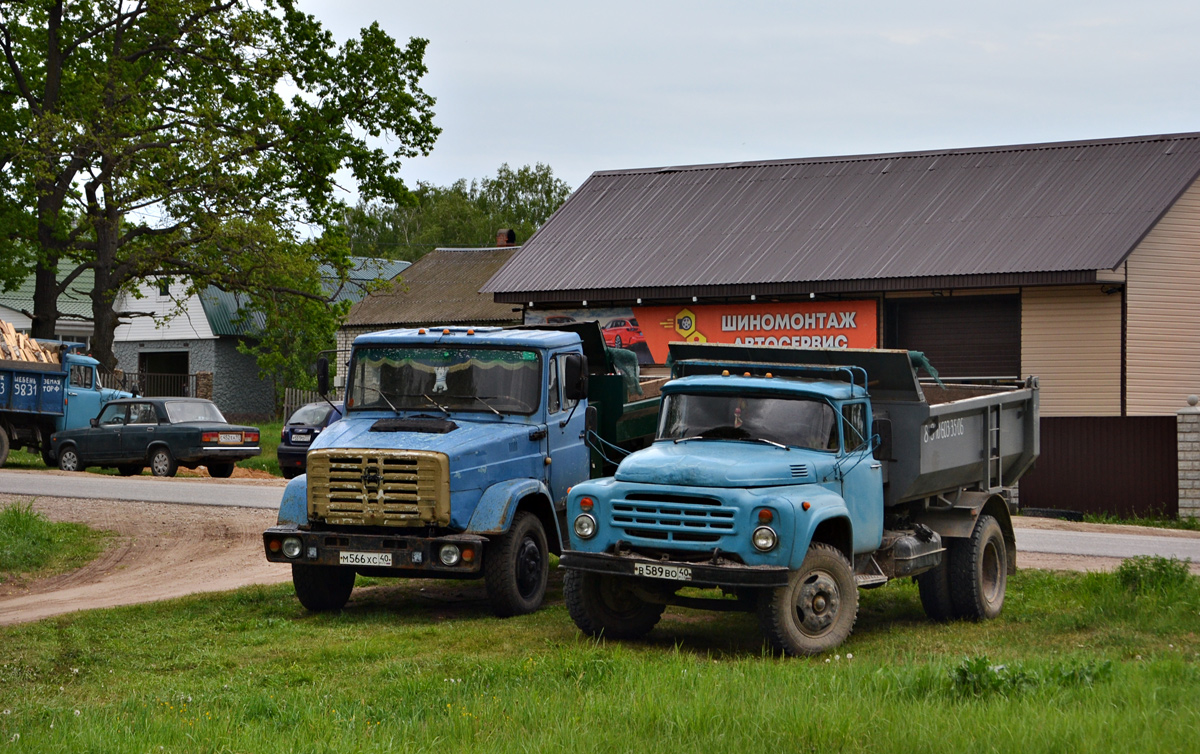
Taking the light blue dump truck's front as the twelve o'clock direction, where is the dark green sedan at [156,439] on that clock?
The dark green sedan is roughly at 3 o'clock from the light blue dump truck.

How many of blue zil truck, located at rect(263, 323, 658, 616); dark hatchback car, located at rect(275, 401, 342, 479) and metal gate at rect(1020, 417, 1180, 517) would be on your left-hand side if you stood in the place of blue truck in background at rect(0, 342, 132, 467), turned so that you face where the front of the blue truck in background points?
0

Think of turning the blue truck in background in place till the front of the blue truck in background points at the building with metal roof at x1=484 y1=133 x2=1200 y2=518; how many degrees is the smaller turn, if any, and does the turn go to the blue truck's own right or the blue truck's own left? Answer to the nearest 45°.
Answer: approximately 45° to the blue truck's own right

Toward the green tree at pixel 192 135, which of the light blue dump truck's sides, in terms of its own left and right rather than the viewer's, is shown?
right

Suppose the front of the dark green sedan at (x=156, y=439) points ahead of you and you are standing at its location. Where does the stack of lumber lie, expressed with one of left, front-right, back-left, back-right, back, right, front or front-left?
front

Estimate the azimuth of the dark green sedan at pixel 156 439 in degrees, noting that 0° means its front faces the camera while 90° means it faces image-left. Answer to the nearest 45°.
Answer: approximately 135°

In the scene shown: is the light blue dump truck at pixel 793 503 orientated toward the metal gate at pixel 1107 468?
no

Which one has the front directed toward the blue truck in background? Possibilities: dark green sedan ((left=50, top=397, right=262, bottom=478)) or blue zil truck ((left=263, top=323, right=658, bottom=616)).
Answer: the dark green sedan

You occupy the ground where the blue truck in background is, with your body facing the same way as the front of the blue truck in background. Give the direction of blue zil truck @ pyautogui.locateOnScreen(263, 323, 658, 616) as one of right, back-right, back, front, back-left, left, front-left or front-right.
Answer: right

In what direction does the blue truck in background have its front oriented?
to the viewer's right

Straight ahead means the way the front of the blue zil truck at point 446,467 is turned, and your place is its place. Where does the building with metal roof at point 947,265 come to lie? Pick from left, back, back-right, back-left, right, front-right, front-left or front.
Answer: back

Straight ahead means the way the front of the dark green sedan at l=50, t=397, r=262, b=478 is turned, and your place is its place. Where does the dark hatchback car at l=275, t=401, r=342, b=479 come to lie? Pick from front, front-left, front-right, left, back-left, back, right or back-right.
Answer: back

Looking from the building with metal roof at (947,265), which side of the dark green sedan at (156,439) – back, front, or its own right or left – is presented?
back

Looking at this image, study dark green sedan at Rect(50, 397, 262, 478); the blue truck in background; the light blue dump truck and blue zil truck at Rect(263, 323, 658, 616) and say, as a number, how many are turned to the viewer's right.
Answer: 1

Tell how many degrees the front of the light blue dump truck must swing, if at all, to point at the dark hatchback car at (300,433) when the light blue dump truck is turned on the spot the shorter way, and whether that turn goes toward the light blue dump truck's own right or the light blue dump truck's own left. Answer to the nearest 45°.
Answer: approximately 90° to the light blue dump truck's own right

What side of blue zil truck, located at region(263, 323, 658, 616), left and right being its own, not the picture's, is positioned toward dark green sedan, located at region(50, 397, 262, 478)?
right

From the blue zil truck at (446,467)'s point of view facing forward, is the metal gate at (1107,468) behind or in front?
behind

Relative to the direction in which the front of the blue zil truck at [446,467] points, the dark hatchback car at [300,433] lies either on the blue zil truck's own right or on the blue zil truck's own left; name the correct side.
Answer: on the blue zil truck's own right

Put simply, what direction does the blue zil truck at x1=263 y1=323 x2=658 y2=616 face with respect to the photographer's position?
facing the viewer and to the left of the viewer

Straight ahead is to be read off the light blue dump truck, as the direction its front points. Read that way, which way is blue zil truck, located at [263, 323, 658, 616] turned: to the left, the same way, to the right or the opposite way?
the same way

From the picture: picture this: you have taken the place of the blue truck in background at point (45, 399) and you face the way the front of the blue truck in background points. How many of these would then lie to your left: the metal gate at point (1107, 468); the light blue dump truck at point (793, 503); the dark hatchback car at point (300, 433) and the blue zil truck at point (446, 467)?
0
